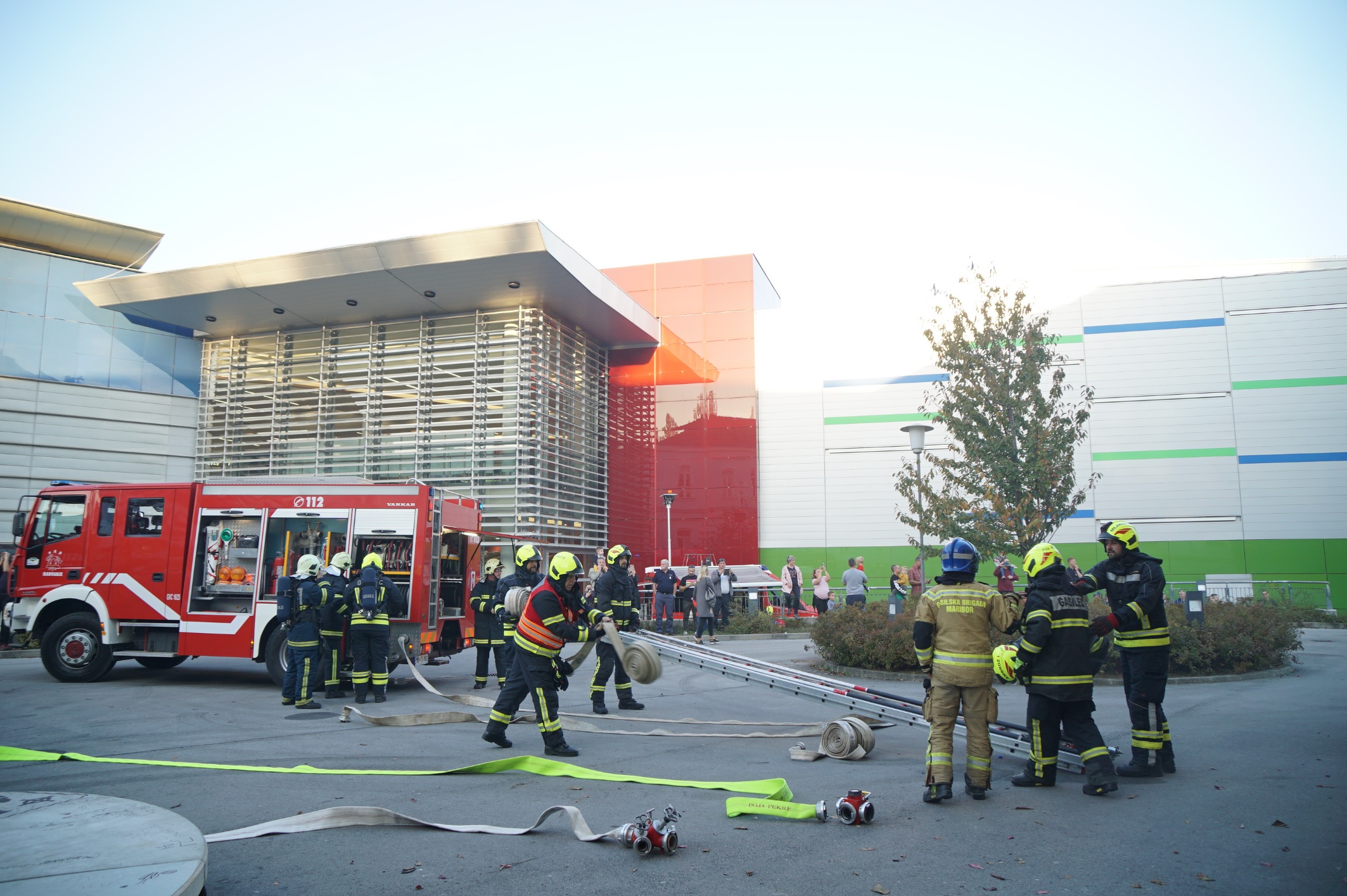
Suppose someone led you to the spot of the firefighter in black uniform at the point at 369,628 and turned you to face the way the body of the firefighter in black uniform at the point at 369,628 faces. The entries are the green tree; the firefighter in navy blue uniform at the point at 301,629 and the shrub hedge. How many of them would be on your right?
2

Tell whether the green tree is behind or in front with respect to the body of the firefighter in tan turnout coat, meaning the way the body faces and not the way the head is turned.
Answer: in front

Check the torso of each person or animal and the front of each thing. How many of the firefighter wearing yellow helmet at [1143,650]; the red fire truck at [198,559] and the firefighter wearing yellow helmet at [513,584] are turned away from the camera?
0

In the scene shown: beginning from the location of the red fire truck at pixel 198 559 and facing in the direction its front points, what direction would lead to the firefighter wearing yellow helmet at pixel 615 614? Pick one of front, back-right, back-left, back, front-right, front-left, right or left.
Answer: back-left

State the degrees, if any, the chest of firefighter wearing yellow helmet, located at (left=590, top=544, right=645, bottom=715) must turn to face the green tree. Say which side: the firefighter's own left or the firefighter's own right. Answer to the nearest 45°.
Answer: approximately 90° to the firefighter's own left

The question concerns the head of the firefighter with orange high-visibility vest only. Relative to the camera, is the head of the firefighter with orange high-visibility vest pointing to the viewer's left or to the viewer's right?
to the viewer's right

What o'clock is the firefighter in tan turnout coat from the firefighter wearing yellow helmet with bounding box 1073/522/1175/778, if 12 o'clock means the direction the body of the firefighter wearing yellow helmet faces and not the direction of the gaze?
The firefighter in tan turnout coat is roughly at 12 o'clock from the firefighter wearing yellow helmet.

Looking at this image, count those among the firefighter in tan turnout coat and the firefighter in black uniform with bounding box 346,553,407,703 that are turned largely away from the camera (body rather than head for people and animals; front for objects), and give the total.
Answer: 2

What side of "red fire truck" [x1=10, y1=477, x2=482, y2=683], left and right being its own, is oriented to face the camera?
left

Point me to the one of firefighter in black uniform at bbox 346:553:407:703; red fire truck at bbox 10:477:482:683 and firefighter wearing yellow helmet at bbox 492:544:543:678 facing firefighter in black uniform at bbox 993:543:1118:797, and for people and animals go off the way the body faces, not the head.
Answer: the firefighter wearing yellow helmet

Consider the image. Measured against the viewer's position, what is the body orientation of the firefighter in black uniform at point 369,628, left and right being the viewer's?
facing away from the viewer

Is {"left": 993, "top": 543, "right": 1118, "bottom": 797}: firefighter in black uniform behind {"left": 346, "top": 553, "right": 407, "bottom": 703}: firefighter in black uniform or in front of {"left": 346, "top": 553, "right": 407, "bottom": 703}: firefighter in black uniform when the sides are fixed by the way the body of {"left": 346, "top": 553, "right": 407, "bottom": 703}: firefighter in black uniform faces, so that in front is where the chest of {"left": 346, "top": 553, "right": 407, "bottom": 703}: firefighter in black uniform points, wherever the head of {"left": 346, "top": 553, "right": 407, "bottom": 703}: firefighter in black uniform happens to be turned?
behind

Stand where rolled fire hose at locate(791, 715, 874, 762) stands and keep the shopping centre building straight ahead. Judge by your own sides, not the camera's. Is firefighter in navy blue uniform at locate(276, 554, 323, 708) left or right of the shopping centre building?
left

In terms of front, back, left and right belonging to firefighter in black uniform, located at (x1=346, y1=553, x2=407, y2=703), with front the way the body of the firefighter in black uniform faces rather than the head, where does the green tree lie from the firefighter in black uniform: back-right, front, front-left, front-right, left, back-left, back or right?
right

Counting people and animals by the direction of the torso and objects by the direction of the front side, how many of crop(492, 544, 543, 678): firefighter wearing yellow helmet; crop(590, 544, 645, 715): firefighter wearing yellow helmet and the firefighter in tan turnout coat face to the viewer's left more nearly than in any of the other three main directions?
0

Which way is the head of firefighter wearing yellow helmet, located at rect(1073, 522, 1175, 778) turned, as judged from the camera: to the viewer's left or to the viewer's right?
to the viewer's left

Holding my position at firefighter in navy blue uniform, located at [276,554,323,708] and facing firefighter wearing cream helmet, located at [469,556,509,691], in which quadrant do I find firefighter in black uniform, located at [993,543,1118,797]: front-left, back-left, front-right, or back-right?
front-right
